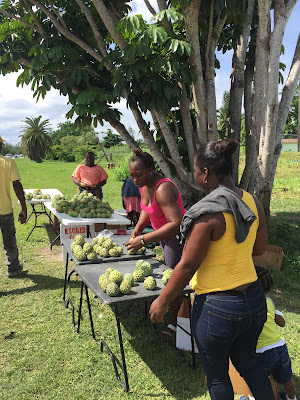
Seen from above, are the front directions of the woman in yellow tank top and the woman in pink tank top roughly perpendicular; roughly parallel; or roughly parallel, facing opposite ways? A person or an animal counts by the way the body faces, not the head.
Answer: roughly perpendicular

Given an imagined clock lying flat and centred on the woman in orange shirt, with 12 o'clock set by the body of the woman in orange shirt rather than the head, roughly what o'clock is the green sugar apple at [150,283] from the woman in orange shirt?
The green sugar apple is roughly at 12 o'clock from the woman in orange shirt.

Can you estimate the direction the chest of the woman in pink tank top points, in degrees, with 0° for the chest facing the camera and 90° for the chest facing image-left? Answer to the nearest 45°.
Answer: approximately 45°

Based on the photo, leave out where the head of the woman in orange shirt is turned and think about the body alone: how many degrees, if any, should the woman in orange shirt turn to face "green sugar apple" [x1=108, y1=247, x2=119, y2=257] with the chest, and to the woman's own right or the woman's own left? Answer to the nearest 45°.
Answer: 0° — they already face it

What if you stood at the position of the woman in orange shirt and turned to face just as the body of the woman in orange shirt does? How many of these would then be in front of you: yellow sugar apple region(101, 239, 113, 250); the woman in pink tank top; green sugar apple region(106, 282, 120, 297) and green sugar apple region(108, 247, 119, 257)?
4

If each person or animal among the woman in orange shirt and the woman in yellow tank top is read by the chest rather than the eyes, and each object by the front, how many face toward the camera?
1

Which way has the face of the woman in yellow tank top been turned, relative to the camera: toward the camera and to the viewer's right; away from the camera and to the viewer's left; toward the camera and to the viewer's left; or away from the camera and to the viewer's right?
away from the camera and to the viewer's left

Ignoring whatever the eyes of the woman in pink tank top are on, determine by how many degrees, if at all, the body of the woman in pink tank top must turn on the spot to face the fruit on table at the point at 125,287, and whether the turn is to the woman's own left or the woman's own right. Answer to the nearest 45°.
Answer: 0° — they already face it

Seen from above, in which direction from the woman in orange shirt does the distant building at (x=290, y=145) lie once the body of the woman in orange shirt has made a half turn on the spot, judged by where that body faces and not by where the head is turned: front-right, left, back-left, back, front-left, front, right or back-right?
front-right

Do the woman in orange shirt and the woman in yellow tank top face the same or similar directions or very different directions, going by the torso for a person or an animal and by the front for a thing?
very different directions

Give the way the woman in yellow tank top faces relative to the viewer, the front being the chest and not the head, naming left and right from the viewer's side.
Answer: facing away from the viewer and to the left of the viewer

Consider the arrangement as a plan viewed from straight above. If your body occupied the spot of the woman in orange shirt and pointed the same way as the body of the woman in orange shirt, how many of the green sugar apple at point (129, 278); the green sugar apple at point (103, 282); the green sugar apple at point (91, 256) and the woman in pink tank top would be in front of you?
4
